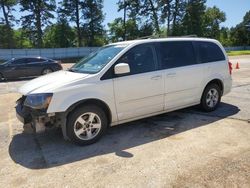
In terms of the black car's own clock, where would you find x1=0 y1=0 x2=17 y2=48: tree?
The tree is roughly at 3 o'clock from the black car.

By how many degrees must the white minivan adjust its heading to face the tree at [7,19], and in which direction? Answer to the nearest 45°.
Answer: approximately 90° to its right

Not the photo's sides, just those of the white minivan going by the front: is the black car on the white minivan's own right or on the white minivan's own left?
on the white minivan's own right

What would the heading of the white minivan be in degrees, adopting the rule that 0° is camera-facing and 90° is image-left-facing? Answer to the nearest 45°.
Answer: approximately 45°

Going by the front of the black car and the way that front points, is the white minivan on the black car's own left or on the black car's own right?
on the black car's own left

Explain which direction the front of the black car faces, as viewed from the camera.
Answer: facing to the left of the viewer
